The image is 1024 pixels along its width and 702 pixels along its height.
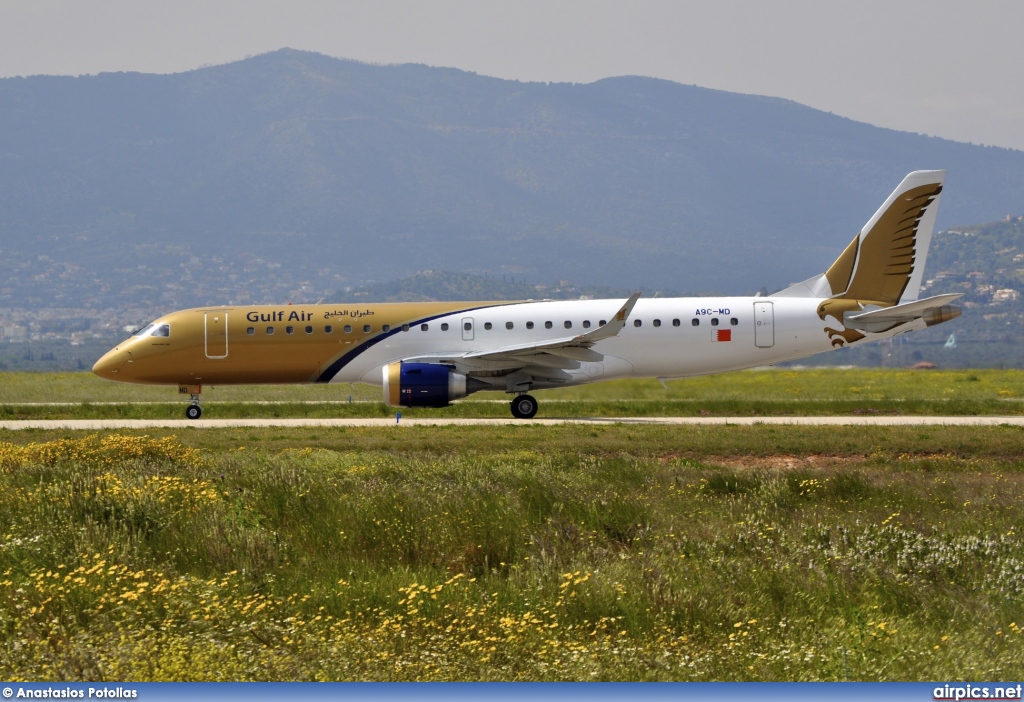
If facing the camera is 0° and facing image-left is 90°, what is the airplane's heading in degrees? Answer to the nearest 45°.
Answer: approximately 90°
